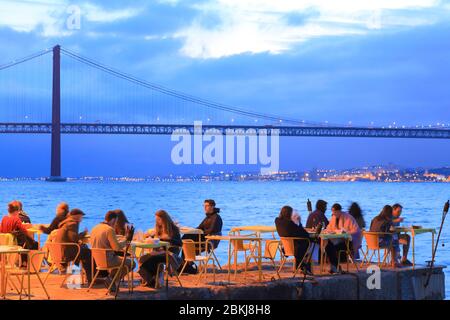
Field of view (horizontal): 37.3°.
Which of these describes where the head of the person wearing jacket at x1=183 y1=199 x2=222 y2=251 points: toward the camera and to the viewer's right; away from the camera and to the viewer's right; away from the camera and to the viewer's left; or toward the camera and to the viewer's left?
toward the camera and to the viewer's left

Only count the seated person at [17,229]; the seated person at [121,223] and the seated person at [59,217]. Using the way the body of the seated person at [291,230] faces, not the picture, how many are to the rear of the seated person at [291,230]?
3

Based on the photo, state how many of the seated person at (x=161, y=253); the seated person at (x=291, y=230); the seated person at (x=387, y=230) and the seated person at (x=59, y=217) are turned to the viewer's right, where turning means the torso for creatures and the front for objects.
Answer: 2

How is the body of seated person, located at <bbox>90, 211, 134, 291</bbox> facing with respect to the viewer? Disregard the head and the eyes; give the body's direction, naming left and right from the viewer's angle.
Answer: facing away from the viewer and to the right of the viewer

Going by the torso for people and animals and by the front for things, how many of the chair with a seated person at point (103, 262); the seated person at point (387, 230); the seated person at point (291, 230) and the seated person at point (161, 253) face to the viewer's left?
1

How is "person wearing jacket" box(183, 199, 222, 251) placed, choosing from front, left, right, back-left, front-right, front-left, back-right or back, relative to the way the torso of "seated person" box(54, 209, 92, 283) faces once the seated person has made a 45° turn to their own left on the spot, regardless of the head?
front

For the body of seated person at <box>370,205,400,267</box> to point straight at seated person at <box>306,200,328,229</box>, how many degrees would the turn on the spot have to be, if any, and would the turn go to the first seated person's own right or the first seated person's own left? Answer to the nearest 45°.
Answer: approximately 180°

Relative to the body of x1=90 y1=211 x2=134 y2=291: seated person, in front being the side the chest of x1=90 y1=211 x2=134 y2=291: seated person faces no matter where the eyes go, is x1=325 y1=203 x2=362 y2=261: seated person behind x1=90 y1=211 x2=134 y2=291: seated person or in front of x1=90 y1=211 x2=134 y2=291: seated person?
in front

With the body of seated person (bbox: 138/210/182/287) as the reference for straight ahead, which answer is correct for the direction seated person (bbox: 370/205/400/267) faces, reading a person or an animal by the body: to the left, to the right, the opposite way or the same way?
the opposite way
